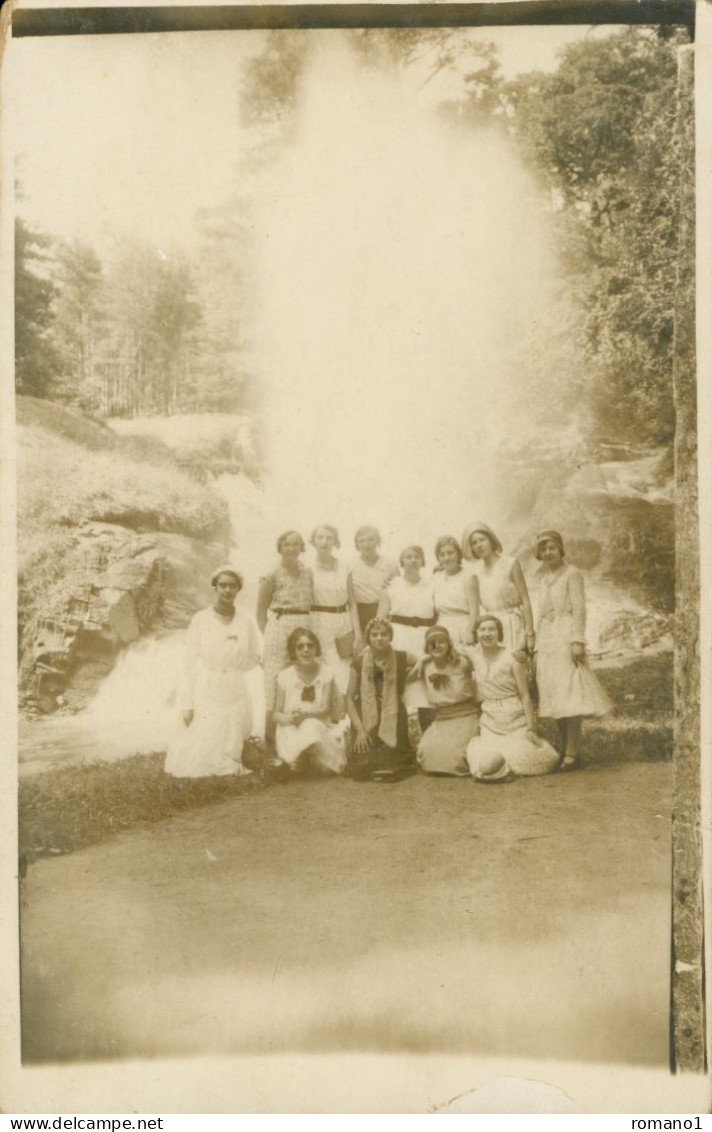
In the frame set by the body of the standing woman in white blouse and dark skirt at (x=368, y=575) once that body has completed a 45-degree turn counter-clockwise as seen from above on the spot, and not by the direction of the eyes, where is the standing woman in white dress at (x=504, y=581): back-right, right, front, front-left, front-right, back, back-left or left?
front-left
